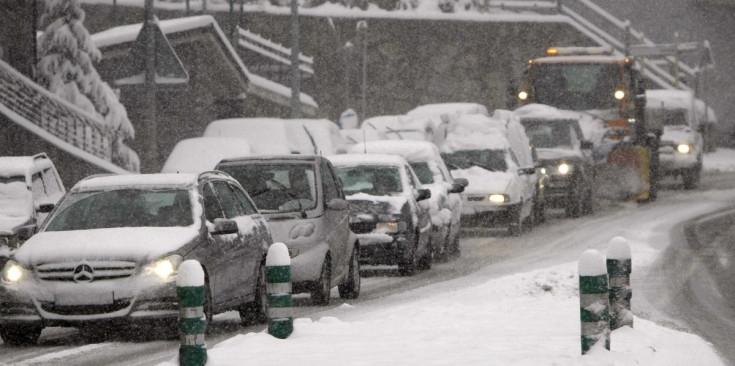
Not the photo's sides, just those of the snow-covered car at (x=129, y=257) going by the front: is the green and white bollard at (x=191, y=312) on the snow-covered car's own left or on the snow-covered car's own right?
on the snow-covered car's own left

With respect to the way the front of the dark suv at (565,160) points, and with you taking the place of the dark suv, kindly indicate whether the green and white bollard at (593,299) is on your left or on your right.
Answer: on your left

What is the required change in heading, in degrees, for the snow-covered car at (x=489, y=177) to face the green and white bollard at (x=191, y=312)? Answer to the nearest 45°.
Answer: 0° — it already faces it

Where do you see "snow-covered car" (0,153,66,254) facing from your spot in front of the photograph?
facing the viewer and to the left of the viewer

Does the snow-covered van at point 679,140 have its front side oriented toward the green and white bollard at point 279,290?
yes

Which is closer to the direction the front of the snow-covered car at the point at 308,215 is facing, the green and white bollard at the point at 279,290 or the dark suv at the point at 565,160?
the green and white bollard

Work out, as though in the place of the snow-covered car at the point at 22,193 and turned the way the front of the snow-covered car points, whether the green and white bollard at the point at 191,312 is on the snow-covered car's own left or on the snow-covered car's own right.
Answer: on the snow-covered car's own left

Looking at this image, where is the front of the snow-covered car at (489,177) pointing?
toward the camera

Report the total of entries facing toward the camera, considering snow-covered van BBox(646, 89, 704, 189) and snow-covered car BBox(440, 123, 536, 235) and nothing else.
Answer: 2

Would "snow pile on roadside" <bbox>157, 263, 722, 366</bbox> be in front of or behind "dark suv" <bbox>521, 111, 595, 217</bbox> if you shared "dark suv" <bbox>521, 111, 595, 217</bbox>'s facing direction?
in front

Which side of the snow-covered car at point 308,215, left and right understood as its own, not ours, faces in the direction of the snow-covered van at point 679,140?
back

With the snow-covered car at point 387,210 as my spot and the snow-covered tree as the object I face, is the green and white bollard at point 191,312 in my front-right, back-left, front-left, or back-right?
back-left

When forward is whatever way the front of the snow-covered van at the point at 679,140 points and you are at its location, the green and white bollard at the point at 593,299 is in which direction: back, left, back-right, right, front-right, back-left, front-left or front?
front

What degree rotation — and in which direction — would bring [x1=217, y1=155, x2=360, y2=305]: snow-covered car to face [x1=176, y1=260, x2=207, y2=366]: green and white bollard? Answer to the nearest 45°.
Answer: approximately 45° to its left

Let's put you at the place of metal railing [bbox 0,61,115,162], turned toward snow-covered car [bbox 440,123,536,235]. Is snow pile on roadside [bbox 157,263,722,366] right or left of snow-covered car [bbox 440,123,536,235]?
right

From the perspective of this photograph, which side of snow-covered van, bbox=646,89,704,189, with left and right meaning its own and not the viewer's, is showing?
front
